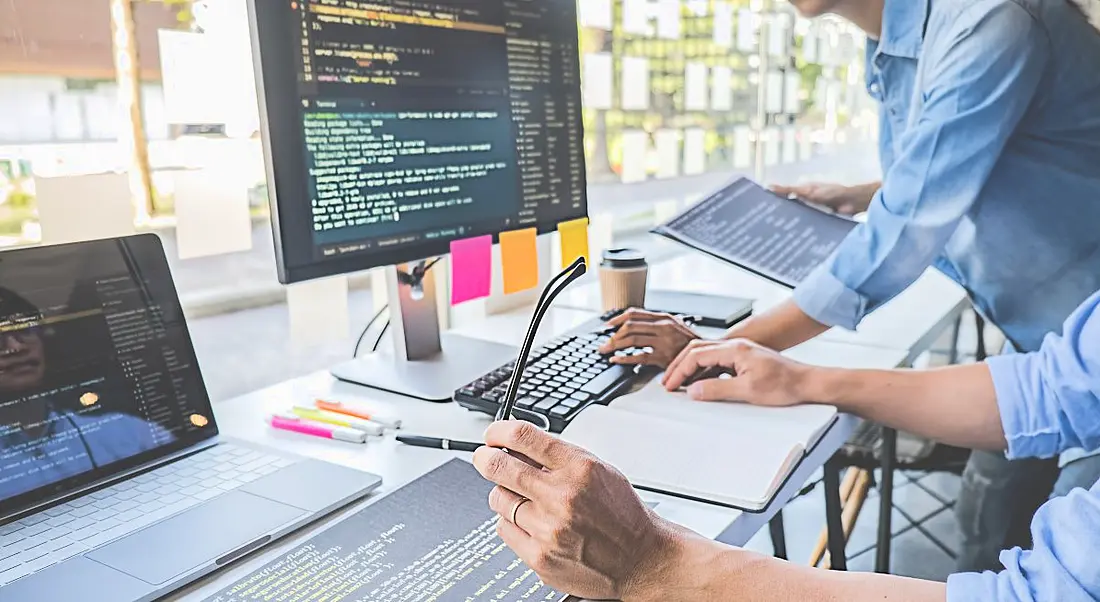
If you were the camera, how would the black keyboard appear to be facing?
facing the viewer and to the right of the viewer

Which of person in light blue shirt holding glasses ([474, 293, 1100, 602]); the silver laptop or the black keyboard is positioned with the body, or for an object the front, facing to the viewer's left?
the person in light blue shirt holding glasses

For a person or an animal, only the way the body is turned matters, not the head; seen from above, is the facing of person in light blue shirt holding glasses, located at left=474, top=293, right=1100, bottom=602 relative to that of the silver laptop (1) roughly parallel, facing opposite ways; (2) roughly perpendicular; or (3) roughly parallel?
roughly parallel, facing opposite ways

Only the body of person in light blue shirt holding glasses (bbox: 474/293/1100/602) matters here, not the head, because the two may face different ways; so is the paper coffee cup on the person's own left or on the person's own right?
on the person's own right

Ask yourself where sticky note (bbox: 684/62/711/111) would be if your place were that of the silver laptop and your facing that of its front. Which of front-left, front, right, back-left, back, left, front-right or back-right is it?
left

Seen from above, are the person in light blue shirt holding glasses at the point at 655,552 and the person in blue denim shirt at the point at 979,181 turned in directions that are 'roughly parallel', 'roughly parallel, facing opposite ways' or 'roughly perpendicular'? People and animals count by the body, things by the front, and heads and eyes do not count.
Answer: roughly parallel

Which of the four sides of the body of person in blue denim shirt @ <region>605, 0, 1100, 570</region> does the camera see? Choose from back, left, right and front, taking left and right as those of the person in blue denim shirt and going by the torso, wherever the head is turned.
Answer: left

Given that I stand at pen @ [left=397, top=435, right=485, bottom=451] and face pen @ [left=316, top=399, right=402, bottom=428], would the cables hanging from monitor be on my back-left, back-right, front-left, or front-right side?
front-right

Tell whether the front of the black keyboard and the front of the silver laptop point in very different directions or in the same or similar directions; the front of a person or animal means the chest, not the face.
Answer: same or similar directions
